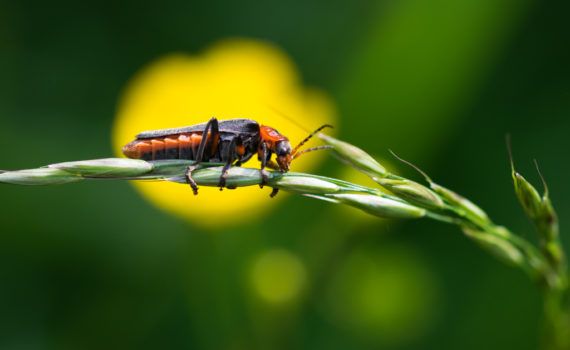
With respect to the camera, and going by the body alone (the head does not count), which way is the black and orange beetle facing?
to the viewer's right
